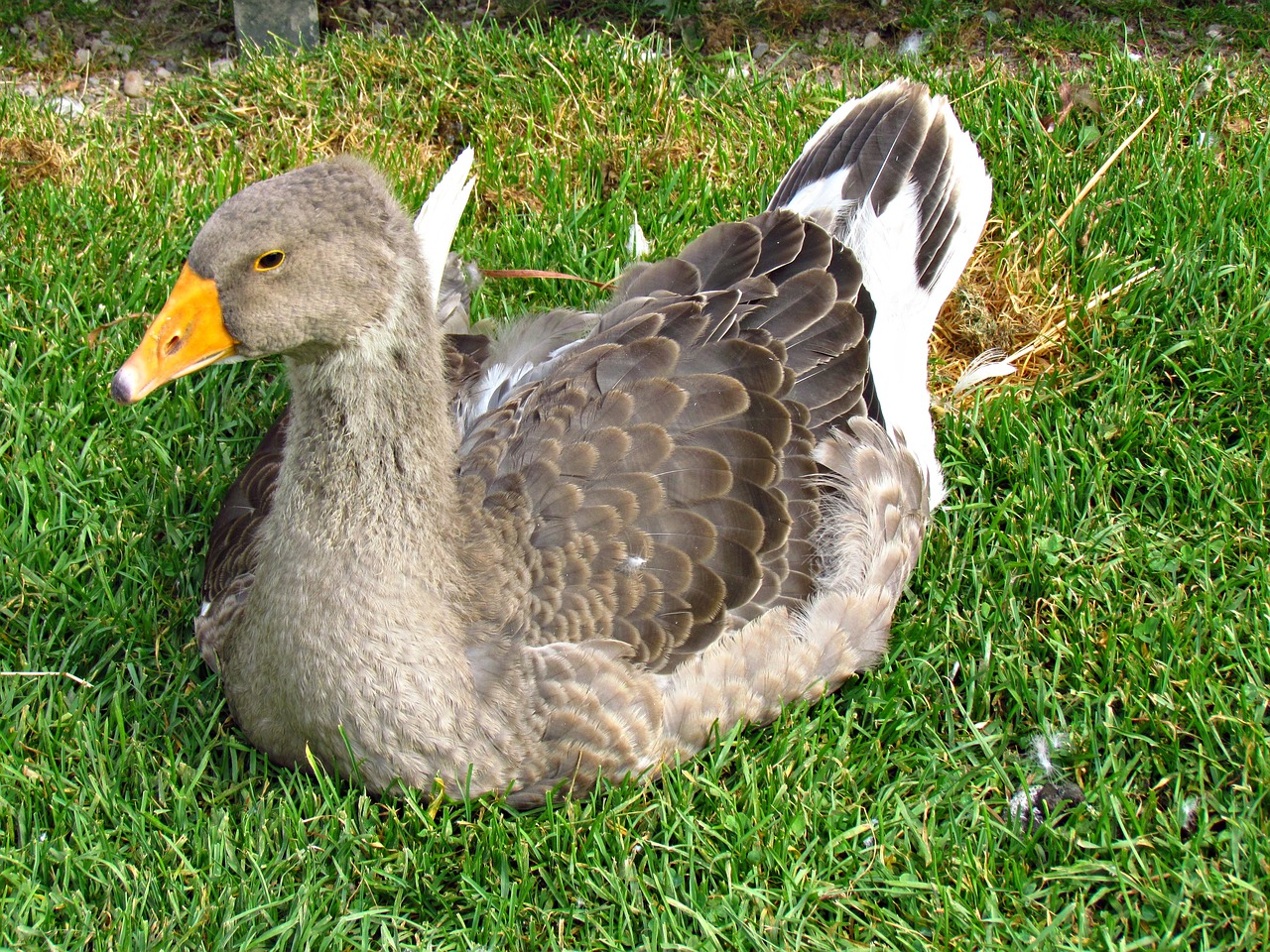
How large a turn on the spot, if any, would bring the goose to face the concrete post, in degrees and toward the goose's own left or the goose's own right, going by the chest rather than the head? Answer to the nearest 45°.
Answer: approximately 135° to the goose's own right

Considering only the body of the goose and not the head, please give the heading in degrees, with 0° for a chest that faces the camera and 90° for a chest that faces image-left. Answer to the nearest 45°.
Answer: approximately 45°

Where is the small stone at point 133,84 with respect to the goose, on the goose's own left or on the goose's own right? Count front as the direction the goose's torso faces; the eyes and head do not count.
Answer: on the goose's own right

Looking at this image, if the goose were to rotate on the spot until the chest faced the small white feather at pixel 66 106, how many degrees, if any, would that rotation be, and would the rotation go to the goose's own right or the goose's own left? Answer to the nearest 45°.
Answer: approximately 90° to the goose's own right

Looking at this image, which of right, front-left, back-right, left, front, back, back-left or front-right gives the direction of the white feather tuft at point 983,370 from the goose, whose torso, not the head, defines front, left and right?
back
